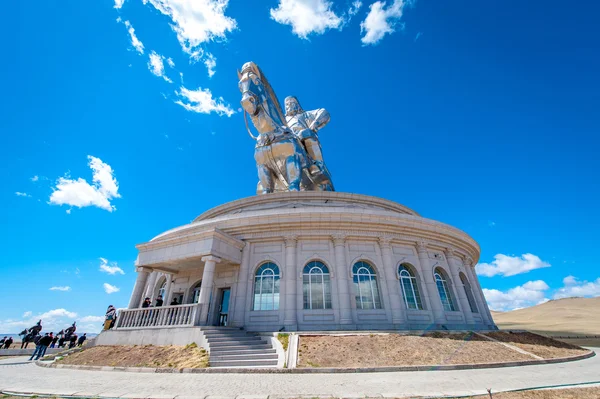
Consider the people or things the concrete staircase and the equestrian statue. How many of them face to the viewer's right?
0

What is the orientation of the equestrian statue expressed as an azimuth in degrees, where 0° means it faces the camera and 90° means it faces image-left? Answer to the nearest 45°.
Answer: approximately 45°

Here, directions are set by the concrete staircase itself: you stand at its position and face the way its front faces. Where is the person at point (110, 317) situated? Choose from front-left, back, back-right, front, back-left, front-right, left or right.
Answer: back-right

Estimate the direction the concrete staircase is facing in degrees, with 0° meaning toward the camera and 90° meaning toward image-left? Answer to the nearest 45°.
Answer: approximately 0°
